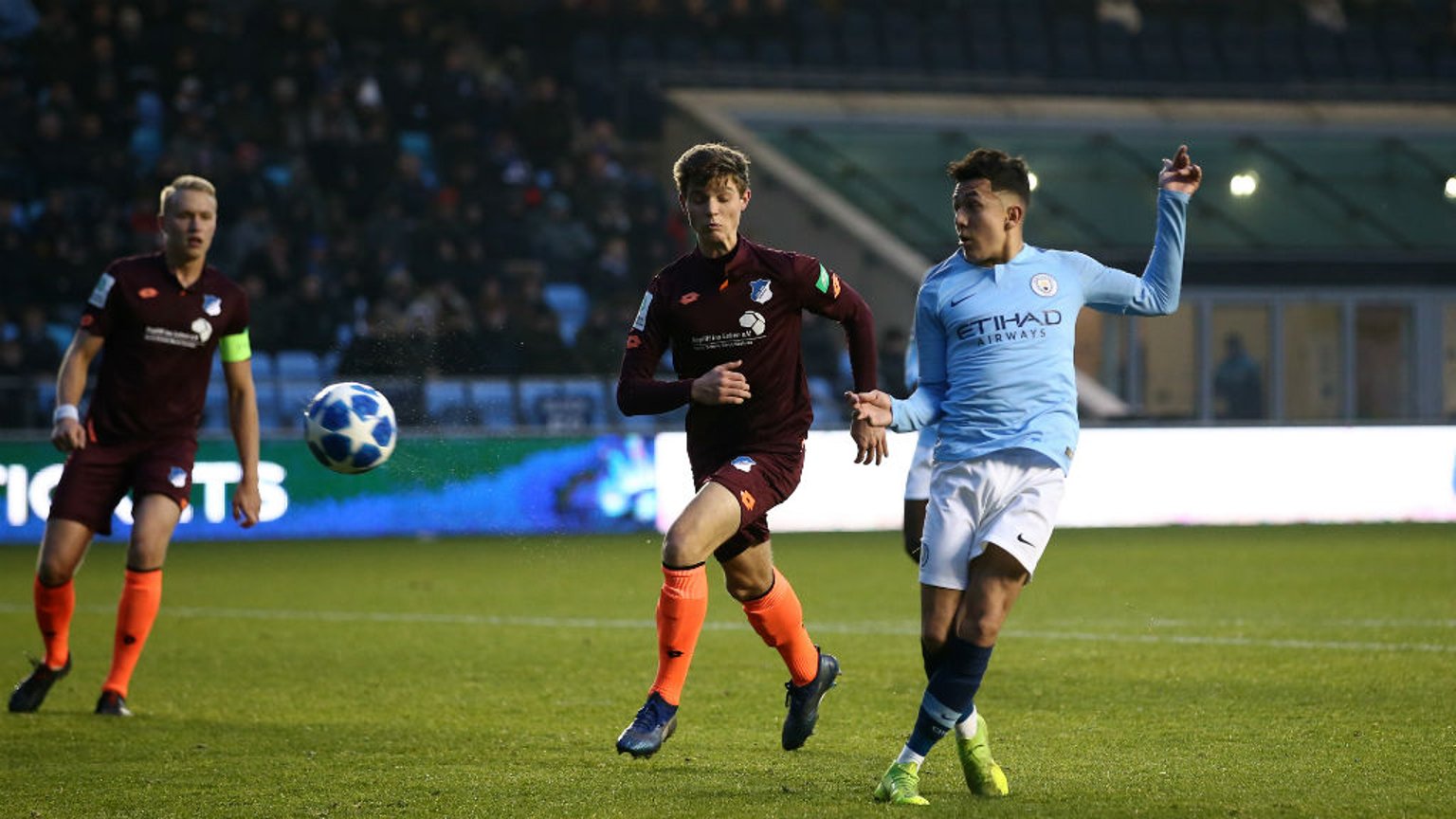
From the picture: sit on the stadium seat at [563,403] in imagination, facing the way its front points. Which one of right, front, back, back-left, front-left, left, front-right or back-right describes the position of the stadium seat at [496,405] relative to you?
right

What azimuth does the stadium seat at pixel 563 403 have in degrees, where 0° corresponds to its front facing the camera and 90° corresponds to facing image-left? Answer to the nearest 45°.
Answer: approximately 0°

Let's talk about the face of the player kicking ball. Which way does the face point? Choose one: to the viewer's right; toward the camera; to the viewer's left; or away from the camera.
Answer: to the viewer's left

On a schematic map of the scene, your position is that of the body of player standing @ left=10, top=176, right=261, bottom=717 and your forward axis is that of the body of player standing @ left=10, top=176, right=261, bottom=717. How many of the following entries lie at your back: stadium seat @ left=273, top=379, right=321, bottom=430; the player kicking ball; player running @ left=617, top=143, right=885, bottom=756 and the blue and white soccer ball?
1

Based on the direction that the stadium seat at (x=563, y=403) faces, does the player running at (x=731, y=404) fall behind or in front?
in front

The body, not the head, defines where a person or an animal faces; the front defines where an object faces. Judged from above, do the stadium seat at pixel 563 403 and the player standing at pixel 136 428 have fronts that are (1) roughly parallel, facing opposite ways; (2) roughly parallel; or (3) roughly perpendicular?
roughly parallel

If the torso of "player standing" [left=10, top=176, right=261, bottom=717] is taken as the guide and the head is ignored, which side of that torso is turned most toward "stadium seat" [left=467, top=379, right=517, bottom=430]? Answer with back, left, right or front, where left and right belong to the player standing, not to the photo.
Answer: back

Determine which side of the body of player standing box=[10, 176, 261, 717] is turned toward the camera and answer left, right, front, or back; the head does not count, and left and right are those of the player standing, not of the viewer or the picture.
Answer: front

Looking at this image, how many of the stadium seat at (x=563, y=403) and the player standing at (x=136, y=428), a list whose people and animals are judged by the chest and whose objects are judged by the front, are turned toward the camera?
2

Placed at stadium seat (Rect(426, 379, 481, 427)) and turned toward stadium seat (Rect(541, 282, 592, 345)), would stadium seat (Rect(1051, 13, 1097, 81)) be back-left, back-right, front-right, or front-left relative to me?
front-right

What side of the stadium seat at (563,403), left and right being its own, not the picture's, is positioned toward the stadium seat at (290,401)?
right

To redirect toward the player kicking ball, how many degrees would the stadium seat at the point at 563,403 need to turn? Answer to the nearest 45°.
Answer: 0° — it already faces them
